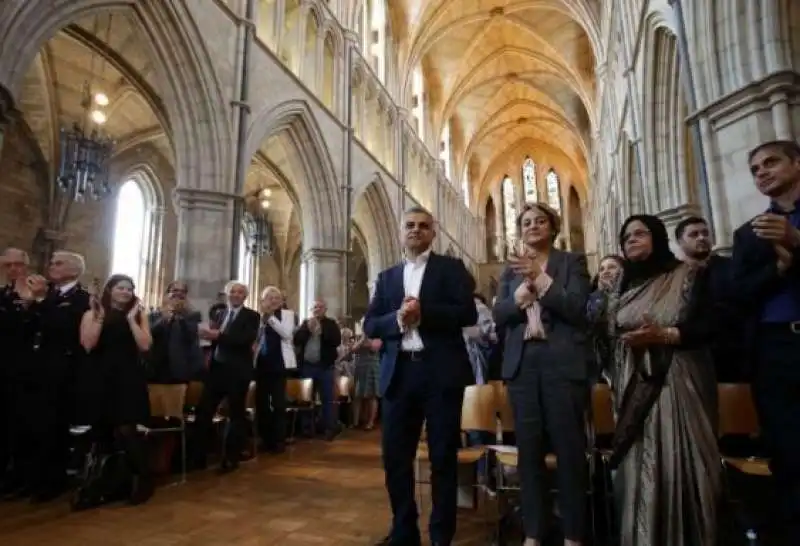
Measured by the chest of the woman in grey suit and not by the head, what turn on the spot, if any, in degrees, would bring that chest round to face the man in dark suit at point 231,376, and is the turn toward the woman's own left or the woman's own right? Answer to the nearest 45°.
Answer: approximately 135° to the woman's own right

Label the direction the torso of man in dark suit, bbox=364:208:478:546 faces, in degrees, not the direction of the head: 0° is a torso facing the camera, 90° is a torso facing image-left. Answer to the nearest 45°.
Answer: approximately 0°

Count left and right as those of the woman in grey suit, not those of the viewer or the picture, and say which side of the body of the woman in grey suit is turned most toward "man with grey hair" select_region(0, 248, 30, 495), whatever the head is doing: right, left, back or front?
right

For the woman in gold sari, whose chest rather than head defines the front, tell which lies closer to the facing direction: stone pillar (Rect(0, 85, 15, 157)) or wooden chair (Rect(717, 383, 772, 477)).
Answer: the stone pillar

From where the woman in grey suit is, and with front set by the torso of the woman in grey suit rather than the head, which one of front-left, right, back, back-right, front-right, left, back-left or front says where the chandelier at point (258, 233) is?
back-right

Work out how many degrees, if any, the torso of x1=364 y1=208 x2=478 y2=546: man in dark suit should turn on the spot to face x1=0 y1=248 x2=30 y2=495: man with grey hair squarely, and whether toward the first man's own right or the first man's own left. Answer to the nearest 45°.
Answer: approximately 135° to the first man's own right

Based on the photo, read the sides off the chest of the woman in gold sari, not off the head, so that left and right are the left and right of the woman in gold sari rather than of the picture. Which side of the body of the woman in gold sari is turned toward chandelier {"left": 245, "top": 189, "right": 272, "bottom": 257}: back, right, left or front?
right

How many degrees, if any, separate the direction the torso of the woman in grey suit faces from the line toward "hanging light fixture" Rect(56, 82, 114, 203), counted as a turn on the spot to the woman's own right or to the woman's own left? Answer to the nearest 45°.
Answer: approximately 135° to the woman's own right

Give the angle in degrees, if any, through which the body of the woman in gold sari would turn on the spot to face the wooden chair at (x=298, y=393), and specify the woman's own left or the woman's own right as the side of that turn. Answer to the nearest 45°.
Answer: approximately 90° to the woman's own right

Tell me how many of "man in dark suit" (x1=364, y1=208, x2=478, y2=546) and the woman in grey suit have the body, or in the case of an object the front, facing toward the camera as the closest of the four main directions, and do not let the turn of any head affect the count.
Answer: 2

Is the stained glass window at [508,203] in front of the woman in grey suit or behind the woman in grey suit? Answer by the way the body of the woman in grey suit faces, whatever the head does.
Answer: behind
